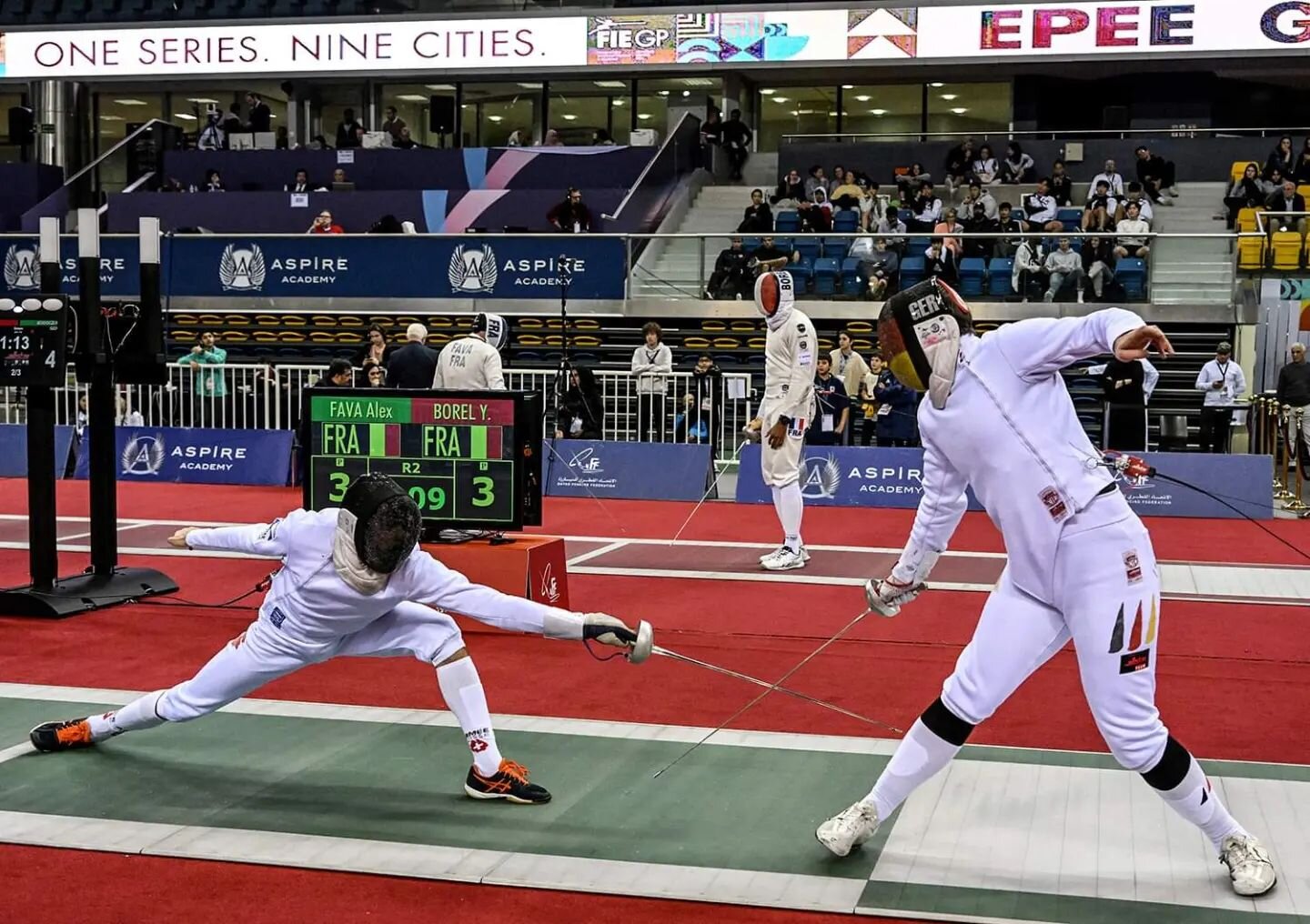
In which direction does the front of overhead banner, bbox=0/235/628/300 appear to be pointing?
toward the camera

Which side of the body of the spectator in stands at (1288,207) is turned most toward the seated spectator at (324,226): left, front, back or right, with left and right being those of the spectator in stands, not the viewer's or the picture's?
right

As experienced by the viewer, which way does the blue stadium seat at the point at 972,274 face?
facing the viewer

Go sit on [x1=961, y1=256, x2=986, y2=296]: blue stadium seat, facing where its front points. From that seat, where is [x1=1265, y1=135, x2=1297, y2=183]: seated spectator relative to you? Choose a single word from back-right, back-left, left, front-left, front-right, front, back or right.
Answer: back-left

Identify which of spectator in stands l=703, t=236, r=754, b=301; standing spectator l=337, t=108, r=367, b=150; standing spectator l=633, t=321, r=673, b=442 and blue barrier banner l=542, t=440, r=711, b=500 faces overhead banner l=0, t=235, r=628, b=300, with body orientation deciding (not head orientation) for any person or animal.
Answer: standing spectator l=337, t=108, r=367, b=150

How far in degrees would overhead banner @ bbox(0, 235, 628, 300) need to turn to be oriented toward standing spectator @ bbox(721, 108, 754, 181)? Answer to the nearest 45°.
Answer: approximately 135° to its left

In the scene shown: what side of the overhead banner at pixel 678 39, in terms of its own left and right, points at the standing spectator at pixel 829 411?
front

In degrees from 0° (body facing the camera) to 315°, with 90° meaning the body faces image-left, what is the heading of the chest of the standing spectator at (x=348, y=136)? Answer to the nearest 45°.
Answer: approximately 0°

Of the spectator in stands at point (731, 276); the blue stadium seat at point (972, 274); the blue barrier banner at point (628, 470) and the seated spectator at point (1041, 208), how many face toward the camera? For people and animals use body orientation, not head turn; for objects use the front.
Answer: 4

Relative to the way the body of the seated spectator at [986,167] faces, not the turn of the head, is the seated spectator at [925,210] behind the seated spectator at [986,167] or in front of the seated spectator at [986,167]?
in front

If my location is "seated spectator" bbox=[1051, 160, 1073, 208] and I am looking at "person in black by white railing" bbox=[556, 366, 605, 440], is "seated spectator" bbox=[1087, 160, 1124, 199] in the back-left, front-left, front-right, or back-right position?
back-left

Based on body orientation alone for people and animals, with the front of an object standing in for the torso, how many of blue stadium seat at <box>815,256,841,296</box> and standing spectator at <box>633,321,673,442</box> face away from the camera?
0

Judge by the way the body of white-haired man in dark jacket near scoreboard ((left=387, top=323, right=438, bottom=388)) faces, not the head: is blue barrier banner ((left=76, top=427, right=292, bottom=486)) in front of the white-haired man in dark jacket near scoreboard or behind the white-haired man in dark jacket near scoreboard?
in front

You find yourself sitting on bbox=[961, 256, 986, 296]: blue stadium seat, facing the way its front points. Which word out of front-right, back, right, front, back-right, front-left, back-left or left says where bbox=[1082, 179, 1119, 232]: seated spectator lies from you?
back-left
